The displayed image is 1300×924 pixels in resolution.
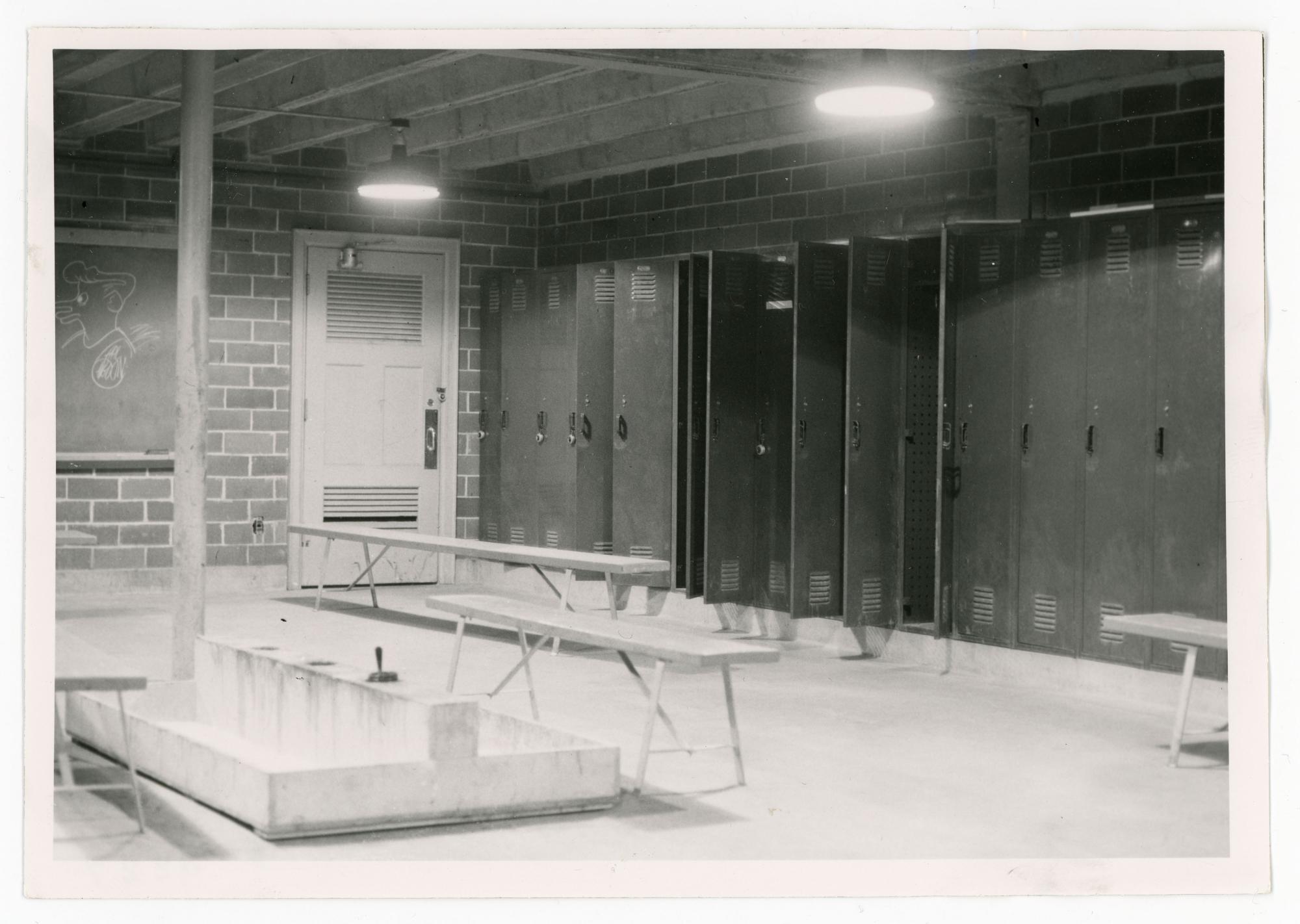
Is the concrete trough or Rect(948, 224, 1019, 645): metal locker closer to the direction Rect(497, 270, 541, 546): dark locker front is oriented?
the concrete trough

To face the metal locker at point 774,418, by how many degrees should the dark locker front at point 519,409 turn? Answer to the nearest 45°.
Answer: approximately 90° to its left

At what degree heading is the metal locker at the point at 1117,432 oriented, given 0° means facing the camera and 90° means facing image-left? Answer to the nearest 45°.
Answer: approximately 45°

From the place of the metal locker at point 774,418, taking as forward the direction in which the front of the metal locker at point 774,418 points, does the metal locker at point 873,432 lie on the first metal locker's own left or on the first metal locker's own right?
on the first metal locker's own left

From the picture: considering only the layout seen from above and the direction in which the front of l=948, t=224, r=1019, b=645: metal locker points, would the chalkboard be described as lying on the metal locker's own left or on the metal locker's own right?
on the metal locker's own right

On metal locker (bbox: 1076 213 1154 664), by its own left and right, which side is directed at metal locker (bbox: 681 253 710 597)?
right

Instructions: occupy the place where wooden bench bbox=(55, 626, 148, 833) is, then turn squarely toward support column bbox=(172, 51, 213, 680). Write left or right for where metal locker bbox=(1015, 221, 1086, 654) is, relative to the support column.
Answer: right

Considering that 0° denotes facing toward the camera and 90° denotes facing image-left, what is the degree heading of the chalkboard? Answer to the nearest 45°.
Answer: approximately 0°

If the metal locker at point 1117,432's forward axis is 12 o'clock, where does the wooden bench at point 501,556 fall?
The wooden bench is roughly at 2 o'clock from the metal locker.
